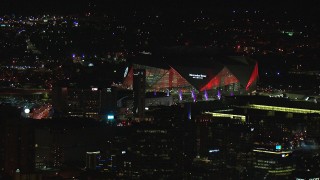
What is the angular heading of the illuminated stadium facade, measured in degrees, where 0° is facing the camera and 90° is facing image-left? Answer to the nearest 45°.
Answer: approximately 0°
